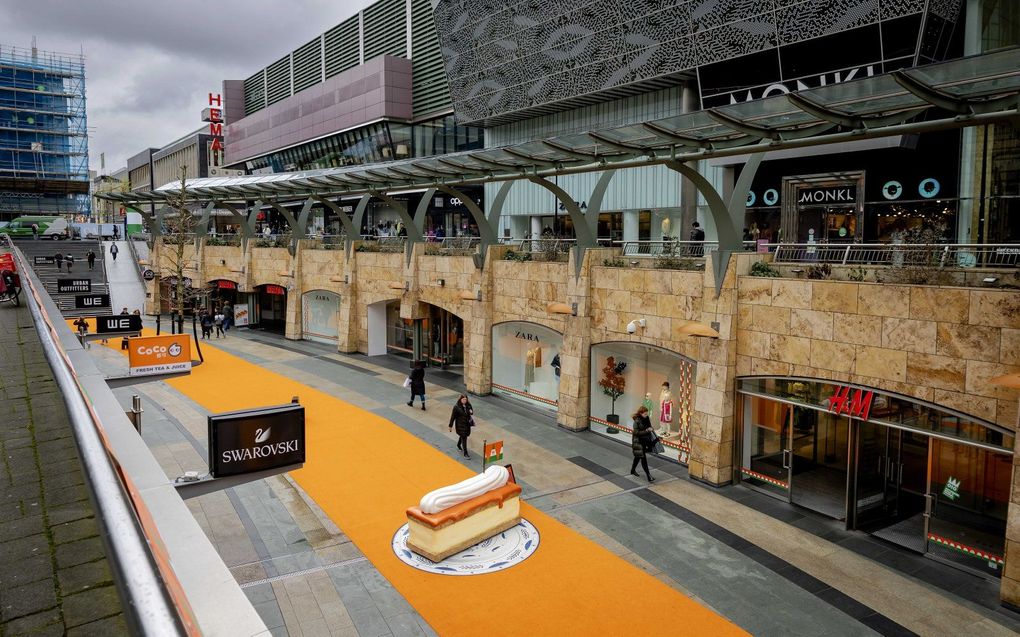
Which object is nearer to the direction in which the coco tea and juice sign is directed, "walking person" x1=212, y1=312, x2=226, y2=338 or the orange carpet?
the orange carpet

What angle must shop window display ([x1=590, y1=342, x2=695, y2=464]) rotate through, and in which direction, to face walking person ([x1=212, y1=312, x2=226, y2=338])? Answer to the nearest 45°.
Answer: approximately 90° to its right

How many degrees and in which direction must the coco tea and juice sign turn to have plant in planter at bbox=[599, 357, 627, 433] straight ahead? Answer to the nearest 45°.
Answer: approximately 45° to its left

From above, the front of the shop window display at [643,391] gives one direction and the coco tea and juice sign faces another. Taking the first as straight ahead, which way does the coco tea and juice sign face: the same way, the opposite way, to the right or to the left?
to the left

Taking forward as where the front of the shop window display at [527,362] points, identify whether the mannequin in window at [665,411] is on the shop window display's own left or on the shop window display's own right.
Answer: on the shop window display's own left

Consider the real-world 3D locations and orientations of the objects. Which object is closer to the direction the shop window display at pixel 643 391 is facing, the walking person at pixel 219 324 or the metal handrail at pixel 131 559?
the metal handrail

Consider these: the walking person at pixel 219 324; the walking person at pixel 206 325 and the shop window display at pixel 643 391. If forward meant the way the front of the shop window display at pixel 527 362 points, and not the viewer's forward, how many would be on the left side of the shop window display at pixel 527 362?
1

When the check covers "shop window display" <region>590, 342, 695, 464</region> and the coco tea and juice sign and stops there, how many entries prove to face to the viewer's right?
0

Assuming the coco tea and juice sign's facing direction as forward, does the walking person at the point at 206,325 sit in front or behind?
behind

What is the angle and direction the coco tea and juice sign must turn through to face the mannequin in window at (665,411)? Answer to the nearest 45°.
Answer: approximately 45° to its left

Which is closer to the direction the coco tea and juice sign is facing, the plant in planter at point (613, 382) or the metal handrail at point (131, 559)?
the metal handrail

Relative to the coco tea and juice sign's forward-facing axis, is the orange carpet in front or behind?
in front

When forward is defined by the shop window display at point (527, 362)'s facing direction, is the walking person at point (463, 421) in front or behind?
in front

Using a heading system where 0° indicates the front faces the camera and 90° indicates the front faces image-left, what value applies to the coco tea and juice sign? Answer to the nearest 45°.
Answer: approximately 0°

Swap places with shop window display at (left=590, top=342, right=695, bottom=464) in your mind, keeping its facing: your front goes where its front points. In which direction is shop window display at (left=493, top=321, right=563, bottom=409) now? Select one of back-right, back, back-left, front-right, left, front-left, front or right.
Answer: right
